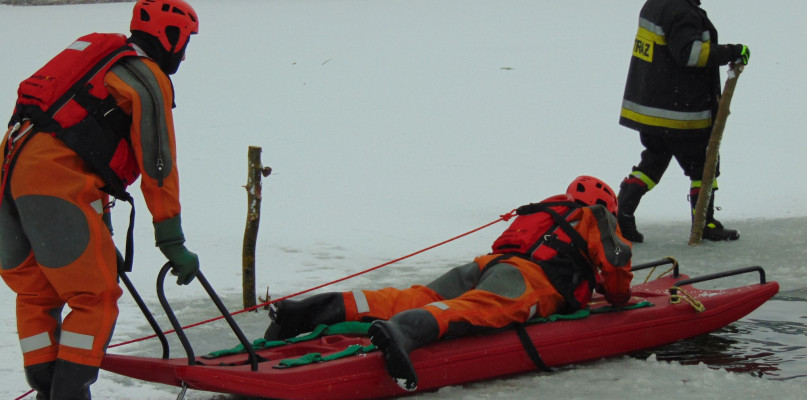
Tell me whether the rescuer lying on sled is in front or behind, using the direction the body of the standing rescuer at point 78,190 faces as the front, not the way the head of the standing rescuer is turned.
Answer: in front

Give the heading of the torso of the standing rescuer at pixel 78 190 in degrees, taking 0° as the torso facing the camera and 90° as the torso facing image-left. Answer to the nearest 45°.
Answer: approximately 225°
